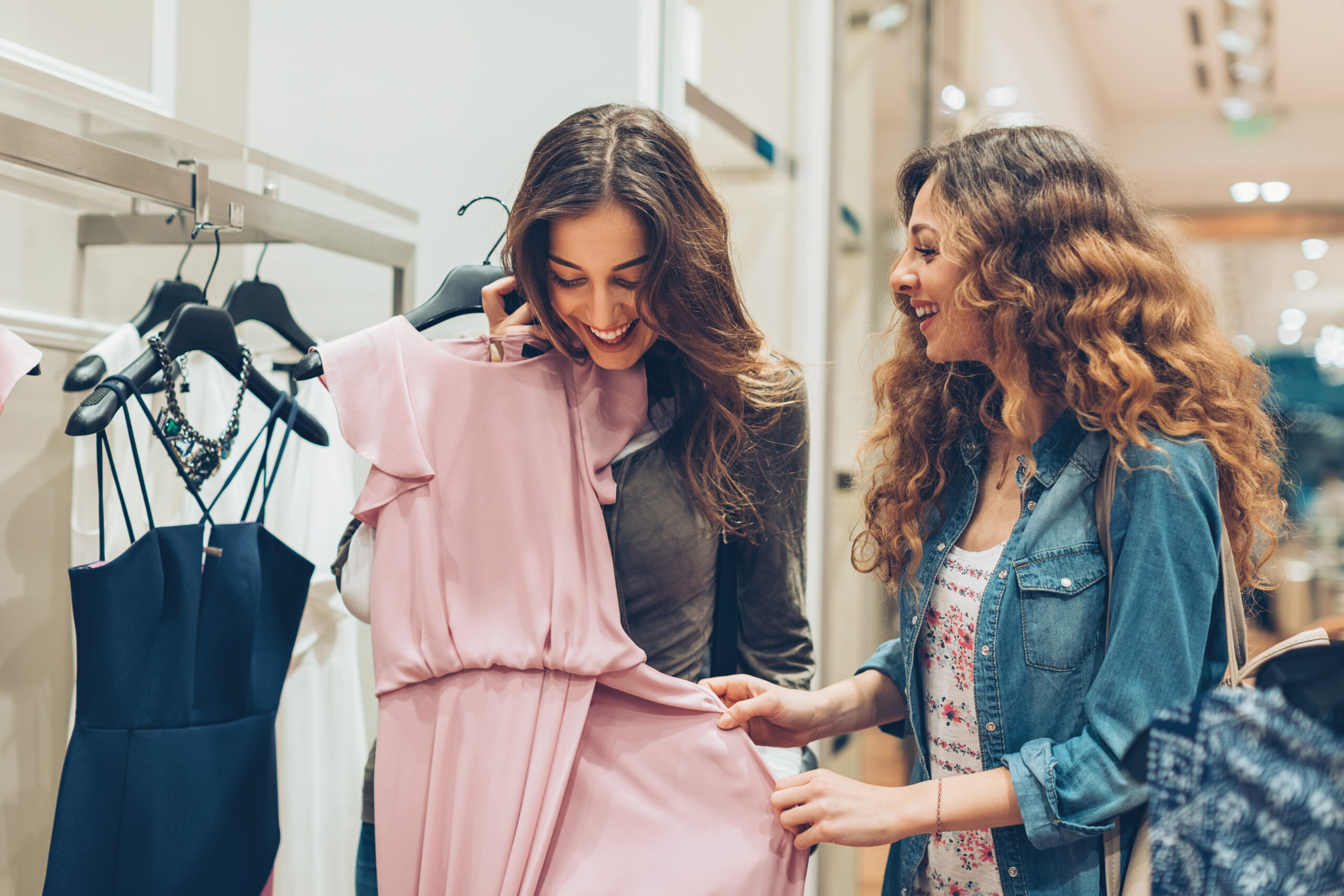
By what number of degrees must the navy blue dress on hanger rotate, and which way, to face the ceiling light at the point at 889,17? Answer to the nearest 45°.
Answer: approximately 135° to its left

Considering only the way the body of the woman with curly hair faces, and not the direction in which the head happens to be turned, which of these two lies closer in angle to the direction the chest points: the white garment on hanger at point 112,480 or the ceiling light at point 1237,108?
the white garment on hanger

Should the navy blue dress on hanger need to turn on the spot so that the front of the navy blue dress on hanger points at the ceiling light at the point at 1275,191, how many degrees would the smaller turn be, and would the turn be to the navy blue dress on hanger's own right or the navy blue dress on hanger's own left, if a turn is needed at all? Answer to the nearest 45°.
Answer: approximately 90° to the navy blue dress on hanger's own left

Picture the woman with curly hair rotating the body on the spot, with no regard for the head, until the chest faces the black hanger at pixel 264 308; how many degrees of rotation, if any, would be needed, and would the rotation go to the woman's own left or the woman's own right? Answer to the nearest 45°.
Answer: approximately 45° to the woman's own right

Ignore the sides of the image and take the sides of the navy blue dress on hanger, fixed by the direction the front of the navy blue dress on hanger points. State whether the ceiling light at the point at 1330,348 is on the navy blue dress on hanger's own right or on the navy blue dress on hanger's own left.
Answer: on the navy blue dress on hanger's own left

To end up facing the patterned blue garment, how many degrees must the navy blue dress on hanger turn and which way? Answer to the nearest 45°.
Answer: approximately 45° to its left

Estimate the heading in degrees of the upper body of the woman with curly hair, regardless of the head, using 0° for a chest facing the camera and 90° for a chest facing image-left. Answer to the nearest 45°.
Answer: approximately 45°

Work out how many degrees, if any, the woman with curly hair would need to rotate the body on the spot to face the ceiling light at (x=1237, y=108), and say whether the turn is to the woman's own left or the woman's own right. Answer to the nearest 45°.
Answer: approximately 135° to the woman's own right

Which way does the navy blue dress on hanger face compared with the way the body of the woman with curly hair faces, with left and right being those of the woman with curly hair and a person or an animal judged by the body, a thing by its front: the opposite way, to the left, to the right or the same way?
to the left

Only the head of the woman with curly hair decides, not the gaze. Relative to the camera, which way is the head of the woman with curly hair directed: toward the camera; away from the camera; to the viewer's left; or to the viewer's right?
to the viewer's left

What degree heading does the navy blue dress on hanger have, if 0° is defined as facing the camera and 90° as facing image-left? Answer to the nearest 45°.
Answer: approximately 0°
